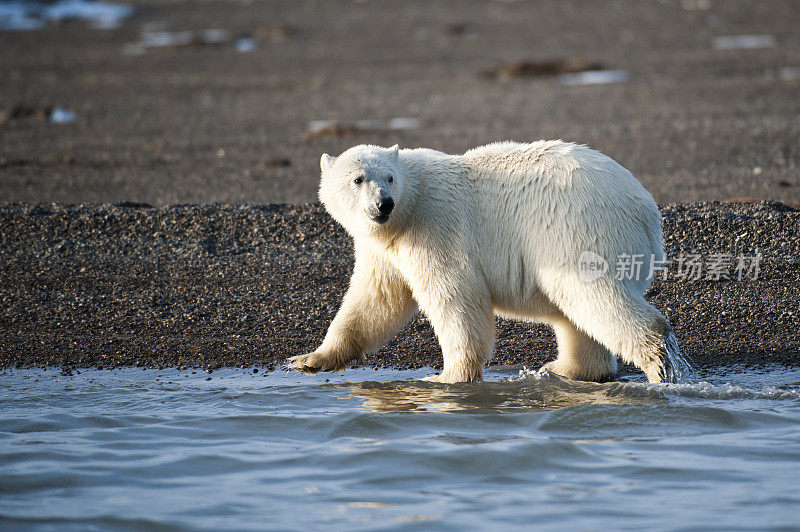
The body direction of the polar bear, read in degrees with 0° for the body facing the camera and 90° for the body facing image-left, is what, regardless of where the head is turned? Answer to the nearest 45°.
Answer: approximately 90°
